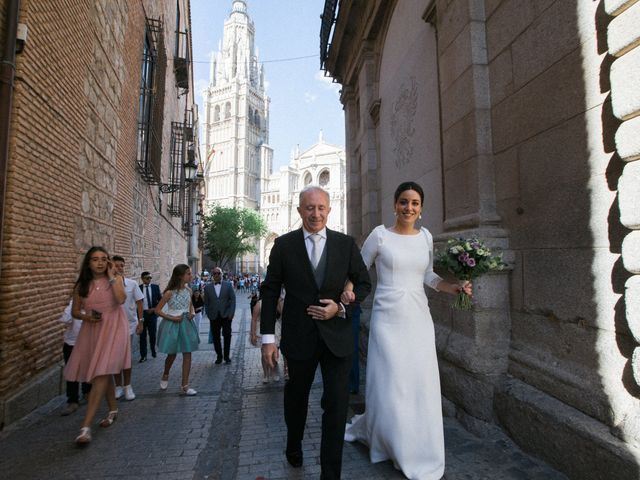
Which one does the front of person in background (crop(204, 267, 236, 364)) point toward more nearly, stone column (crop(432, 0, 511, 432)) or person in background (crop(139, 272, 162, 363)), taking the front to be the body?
the stone column

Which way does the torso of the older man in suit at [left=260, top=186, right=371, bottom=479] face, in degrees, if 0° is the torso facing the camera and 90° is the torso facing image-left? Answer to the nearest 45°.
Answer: approximately 0°

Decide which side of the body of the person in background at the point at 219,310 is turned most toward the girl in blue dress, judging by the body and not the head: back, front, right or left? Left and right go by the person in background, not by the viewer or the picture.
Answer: front

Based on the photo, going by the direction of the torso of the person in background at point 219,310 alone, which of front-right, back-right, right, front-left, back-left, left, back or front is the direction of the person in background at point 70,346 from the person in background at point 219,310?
front-right

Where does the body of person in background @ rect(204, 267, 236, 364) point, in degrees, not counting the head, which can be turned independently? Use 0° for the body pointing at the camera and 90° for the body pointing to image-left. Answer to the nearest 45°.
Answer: approximately 0°

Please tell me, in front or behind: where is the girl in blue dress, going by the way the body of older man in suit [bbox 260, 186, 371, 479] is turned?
behind

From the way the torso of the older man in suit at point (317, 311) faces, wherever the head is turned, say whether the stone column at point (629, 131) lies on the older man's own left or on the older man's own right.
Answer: on the older man's own left

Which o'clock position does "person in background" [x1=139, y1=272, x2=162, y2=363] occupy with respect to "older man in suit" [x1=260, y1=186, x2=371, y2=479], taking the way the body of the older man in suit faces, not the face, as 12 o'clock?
The person in background is roughly at 5 o'clock from the older man in suit.

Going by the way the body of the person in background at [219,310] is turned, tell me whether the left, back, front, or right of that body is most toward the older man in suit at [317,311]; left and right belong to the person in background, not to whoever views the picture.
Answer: front

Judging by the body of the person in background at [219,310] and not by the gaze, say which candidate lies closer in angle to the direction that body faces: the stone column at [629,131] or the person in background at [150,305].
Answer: the stone column

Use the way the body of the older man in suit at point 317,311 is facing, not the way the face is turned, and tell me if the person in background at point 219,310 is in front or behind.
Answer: behind

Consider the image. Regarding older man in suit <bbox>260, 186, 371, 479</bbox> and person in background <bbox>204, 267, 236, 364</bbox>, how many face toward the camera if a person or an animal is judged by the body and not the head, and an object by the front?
2

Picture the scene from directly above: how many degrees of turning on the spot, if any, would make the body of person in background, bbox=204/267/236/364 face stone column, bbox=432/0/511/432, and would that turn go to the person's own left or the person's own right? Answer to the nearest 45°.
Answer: approximately 45° to the person's own left
